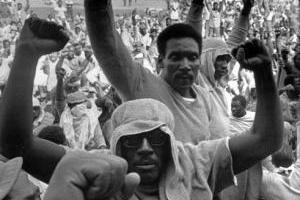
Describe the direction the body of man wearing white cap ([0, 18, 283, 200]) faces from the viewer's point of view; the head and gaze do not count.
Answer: toward the camera
